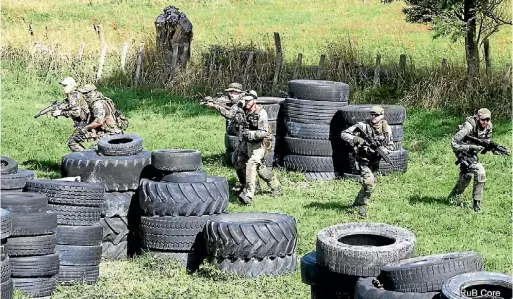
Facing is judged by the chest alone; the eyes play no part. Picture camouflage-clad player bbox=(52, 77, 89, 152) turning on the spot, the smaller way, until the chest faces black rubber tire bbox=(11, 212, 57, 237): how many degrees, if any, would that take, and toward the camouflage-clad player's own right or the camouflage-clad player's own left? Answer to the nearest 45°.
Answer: approximately 90° to the camouflage-clad player's own left

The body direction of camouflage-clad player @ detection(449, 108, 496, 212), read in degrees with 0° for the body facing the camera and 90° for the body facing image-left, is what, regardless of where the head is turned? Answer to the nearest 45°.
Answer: approximately 315°

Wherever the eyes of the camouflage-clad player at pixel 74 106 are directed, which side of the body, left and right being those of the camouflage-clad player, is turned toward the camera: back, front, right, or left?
left

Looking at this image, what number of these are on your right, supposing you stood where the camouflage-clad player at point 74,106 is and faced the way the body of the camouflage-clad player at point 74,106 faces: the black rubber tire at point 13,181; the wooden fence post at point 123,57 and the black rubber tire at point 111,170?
1

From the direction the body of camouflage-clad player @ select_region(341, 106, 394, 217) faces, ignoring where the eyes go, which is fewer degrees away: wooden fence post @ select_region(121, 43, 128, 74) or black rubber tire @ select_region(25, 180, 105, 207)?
the black rubber tire

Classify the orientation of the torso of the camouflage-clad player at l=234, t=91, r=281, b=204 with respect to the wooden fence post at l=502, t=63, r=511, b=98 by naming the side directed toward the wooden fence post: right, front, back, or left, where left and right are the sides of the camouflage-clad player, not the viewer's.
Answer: back

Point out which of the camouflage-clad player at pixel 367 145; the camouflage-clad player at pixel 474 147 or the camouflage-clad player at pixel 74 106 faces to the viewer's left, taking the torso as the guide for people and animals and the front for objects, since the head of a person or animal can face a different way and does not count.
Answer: the camouflage-clad player at pixel 74 106

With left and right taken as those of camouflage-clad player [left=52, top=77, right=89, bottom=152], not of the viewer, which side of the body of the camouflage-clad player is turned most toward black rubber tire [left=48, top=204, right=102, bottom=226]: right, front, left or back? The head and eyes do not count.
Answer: left

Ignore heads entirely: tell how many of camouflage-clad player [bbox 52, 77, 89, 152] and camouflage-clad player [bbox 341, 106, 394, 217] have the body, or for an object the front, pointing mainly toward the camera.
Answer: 1

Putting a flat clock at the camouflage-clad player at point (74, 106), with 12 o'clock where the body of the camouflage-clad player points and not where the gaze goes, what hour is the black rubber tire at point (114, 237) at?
The black rubber tire is roughly at 9 o'clock from the camouflage-clad player.
